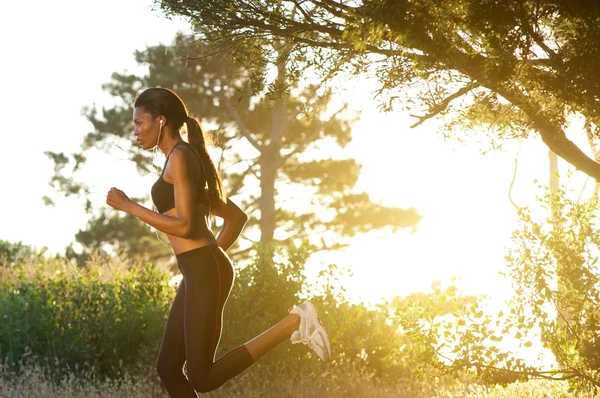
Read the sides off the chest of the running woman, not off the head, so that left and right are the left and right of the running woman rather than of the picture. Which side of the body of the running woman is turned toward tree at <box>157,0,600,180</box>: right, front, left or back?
back

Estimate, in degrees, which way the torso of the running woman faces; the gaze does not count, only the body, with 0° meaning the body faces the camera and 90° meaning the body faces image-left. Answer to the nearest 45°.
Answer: approximately 90°

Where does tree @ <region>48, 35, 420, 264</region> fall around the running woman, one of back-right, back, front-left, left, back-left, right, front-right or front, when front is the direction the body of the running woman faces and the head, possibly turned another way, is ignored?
right

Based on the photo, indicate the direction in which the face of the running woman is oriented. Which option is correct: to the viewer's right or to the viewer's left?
to the viewer's left

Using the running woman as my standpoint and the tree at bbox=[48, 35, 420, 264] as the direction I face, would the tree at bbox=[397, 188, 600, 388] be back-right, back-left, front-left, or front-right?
front-right

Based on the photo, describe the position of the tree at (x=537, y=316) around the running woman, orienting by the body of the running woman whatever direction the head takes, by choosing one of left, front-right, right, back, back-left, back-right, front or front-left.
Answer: back-right
